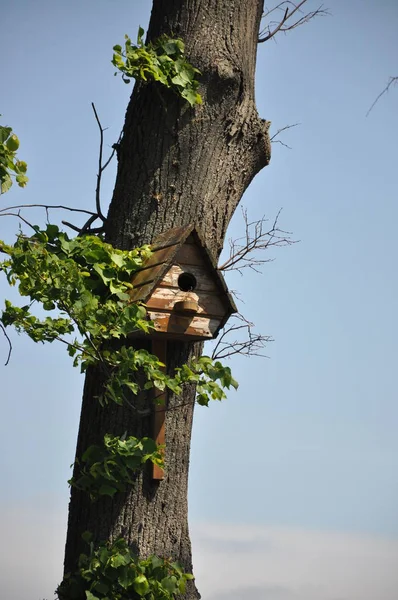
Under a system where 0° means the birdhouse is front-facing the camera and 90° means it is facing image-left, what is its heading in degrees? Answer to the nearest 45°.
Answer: approximately 315°
